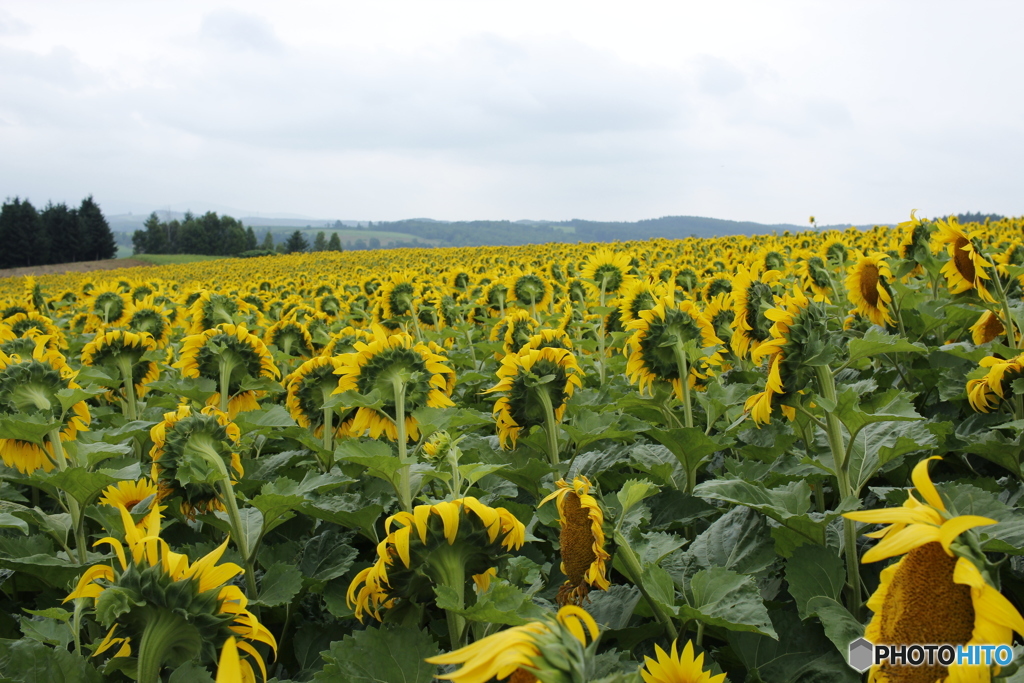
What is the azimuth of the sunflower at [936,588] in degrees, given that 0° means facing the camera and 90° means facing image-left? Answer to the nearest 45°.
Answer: approximately 45°

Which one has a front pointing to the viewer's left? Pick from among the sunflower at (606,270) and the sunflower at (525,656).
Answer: the sunflower at (525,656)

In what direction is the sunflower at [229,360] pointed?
away from the camera

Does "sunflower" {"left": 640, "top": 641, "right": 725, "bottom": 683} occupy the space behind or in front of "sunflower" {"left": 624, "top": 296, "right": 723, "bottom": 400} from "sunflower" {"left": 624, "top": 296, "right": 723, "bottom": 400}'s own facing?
behind

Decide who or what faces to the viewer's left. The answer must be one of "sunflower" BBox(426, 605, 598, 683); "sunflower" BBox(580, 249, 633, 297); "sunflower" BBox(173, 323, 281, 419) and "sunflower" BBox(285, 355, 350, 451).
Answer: "sunflower" BBox(426, 605, 598, 683)

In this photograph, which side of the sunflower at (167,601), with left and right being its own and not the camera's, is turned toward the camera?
back

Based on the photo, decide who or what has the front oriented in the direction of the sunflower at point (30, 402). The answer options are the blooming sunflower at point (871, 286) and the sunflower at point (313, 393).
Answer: the blooming sunflower

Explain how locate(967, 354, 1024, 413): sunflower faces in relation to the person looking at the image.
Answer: facing to the left of the viewer

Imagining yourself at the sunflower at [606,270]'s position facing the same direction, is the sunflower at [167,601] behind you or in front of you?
behind

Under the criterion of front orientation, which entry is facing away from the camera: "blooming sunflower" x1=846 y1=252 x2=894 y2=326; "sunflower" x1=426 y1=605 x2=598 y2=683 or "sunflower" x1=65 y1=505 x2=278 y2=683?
"sunflower" x1=65 y1=505 x2=278 y2=683

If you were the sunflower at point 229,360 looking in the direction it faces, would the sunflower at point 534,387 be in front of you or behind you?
behind

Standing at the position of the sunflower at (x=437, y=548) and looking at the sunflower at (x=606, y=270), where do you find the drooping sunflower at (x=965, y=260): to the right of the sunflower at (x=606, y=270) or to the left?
right

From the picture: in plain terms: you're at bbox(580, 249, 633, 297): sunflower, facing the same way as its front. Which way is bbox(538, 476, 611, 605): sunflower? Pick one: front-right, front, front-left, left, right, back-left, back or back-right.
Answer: back

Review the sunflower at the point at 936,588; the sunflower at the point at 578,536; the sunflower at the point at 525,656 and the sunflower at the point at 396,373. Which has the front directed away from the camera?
the sunflower at the point at 396,373

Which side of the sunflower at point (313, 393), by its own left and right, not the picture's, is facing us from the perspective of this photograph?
back
